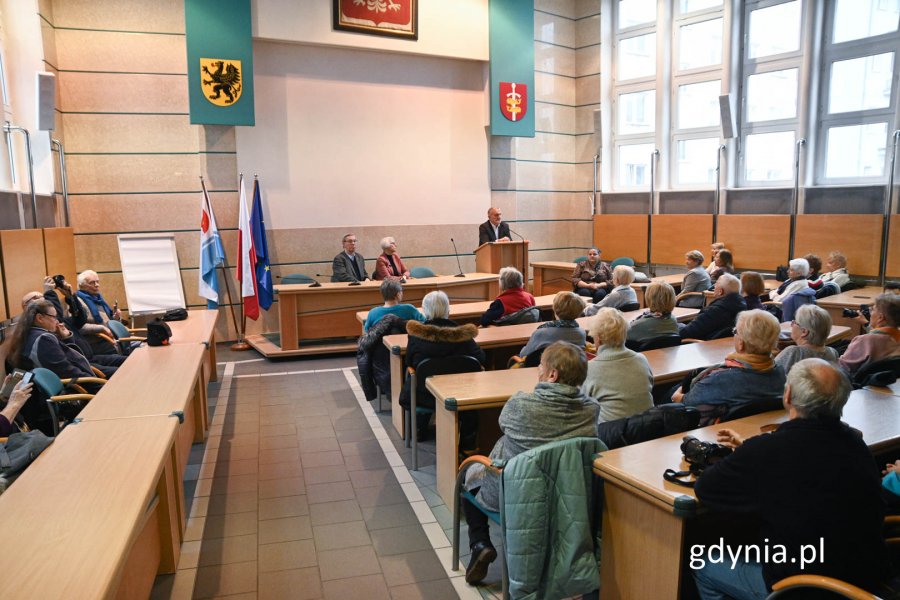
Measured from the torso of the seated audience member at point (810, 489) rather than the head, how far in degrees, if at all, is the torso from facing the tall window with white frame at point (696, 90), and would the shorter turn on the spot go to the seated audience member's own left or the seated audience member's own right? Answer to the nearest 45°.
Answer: approximately 45° to the seated audience member's own right

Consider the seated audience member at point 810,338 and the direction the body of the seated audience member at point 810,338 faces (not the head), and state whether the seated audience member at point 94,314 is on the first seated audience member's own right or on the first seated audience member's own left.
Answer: on the first seated audience member's own left

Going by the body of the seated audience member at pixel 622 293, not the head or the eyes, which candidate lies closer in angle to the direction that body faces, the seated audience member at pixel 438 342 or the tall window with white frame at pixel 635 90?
the tall window with white frame

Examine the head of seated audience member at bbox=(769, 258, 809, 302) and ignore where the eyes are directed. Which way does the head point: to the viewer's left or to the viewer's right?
to the viewer's left

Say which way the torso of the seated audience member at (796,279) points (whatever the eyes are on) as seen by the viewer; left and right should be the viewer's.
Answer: facing to the left of the viewer

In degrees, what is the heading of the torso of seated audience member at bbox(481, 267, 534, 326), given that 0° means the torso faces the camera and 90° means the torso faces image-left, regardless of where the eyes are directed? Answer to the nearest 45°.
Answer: approximately 135°

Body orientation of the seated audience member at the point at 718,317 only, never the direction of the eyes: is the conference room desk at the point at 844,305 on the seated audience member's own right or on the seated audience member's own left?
on the seated audience member's own right

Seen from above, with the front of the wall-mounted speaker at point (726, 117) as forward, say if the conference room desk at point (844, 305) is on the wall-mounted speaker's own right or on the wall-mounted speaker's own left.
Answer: on the wall-mounted speaker's own left

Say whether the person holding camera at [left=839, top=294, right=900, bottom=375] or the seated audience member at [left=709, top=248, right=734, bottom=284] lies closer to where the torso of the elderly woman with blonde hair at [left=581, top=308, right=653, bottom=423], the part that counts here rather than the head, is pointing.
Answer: the seated audience member

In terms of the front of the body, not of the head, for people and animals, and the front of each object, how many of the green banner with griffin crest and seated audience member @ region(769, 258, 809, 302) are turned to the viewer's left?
1

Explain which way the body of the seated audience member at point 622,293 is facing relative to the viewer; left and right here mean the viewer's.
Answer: facing away from the viewer and to the left of the viewer

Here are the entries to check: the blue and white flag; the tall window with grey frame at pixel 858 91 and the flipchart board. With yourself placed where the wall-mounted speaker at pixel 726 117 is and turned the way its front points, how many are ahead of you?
2

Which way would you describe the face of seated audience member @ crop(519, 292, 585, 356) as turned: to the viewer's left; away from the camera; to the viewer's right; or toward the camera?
away from the camera

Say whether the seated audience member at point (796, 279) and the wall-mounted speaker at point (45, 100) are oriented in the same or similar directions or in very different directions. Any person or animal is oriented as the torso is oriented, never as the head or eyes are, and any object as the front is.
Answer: very different directions

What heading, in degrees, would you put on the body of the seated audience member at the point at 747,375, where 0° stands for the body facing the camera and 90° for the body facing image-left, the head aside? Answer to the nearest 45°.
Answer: approximately 135°
